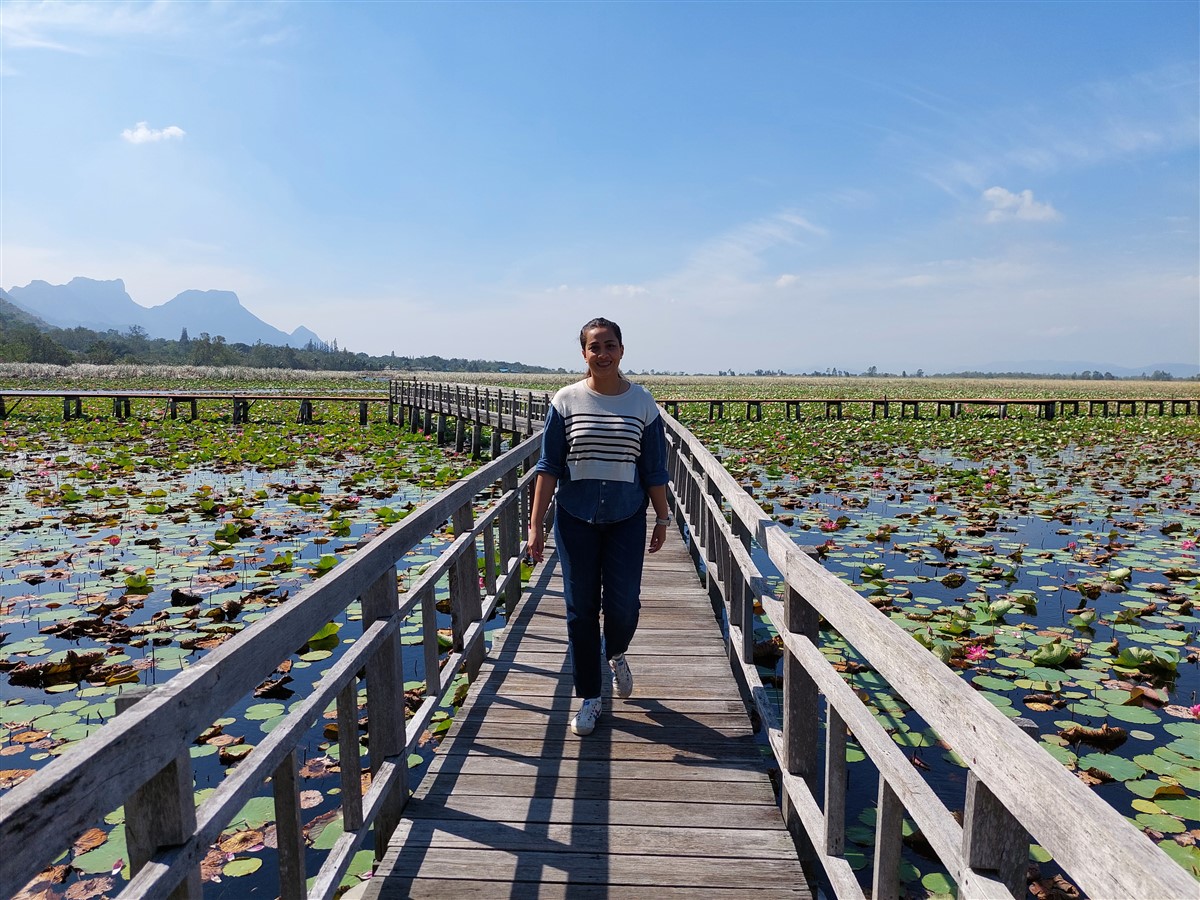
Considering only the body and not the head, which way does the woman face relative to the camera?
toward the camera

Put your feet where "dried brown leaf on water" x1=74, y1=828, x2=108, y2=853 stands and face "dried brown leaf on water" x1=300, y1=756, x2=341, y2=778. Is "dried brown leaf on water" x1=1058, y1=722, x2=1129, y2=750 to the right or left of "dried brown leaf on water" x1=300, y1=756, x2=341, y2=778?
right

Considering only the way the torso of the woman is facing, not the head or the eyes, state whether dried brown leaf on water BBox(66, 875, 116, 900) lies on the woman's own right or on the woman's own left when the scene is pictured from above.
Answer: on the woman's own right

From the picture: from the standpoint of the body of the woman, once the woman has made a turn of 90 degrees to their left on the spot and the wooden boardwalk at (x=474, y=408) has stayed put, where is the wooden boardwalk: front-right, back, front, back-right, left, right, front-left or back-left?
left

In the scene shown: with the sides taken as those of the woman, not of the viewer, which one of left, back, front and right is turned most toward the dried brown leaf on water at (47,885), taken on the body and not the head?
right

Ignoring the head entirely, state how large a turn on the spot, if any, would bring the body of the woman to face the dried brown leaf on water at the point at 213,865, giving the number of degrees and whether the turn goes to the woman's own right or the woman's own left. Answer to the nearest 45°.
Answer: approximately 90° to the woman's own right

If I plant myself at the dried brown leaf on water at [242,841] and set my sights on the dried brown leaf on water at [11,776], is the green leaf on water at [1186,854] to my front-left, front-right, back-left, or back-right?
back-right
